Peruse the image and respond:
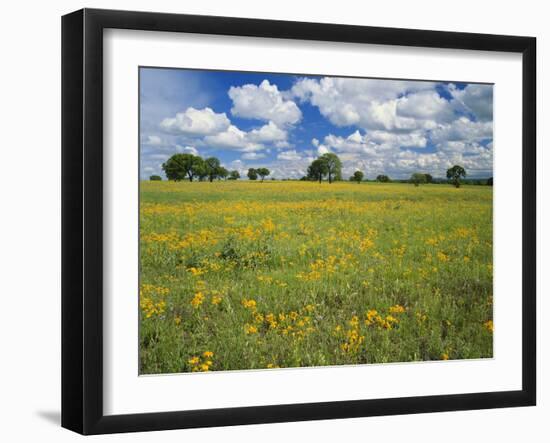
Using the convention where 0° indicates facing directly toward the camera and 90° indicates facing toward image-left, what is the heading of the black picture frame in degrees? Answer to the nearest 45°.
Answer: approximately 315°
